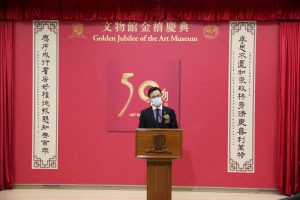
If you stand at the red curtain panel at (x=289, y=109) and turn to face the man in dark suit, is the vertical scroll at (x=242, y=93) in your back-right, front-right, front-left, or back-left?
front-right

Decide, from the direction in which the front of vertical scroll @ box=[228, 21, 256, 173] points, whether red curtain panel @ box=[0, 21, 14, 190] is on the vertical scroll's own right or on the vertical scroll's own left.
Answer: on the vertical scroll's own right

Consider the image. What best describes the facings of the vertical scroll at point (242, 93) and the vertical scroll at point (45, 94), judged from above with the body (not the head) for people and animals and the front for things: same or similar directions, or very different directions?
same or similar directions

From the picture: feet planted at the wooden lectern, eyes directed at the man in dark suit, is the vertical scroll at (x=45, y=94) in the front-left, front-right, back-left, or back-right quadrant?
front-left

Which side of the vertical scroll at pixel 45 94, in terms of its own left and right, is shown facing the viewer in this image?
front

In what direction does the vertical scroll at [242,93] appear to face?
toward the camera

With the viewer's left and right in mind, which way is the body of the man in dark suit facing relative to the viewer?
facing the viewer

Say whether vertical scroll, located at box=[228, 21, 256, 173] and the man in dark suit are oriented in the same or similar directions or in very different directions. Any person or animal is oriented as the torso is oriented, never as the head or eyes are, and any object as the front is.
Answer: same or similar directions

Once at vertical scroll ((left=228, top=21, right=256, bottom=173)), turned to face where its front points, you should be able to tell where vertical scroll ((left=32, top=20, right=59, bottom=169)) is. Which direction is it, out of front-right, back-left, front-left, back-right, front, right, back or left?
right

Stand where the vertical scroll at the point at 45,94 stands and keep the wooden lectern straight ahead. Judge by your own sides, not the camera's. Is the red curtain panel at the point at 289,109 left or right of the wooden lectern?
left

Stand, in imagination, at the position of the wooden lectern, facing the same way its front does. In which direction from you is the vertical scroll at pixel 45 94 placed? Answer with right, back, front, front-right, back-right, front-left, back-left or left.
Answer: back-right
